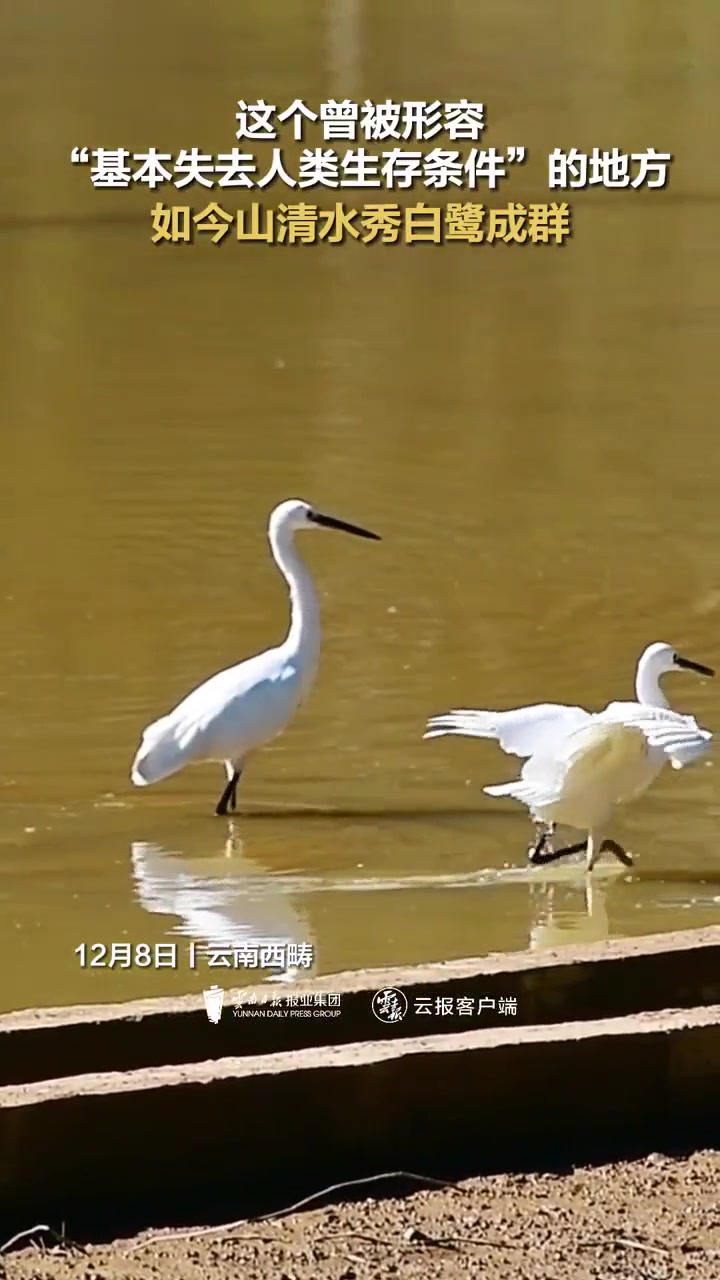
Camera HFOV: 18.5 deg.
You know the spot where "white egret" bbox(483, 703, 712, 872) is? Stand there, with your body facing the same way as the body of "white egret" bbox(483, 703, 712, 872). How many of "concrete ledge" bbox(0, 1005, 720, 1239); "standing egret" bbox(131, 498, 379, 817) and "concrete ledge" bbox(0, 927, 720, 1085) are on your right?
2

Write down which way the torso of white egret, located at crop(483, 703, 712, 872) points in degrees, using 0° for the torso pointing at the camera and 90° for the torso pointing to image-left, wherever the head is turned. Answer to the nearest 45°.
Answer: approximately 270°

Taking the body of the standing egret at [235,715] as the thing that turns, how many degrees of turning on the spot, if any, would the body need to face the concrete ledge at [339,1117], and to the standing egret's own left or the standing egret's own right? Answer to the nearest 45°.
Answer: approximately 90° to the standing egret's own right

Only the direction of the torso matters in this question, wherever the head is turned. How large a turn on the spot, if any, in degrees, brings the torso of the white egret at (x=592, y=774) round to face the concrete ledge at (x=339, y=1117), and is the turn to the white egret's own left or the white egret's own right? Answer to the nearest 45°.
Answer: approximately 90° to the white egret's own right

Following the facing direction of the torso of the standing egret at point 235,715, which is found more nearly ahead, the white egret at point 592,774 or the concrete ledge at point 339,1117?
the white egret

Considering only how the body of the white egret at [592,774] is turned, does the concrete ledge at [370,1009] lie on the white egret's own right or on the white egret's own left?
on the white egret's own right

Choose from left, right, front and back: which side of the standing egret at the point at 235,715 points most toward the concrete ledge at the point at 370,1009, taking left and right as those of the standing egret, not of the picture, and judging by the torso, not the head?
right

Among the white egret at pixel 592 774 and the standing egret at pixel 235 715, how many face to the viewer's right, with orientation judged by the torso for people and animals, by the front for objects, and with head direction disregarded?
2

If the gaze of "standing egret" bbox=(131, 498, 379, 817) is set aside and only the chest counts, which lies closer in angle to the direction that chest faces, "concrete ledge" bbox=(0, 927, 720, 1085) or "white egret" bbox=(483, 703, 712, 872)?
the white egret

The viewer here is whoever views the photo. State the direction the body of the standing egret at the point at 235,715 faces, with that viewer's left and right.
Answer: facing to the right of the viewer
